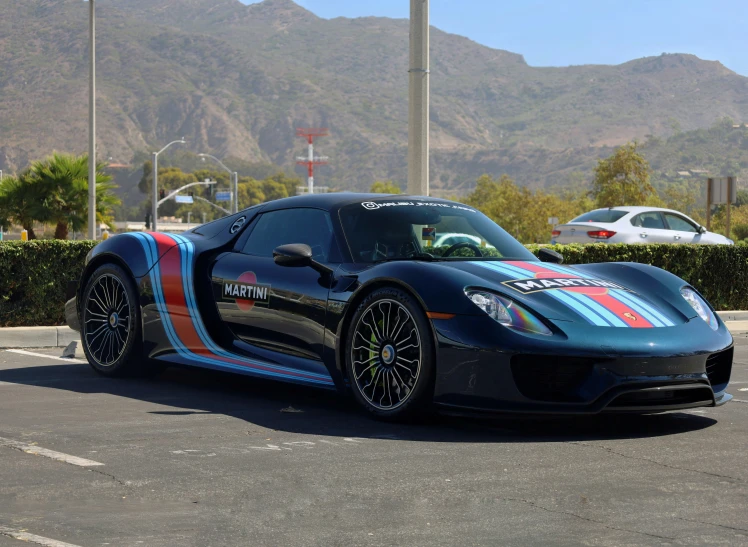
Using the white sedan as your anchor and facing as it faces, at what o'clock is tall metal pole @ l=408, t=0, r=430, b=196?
The tall metal pole is roughly at 5 o'clock from the white sedan.

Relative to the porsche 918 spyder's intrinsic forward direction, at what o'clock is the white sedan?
The white sedan is roughly at 8 o'clock from the porsche 918 spyder.

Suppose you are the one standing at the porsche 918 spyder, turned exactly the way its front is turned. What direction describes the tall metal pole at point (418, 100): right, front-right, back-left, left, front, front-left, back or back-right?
back-left

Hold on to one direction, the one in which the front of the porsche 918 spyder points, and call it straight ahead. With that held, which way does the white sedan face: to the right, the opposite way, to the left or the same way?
to the left

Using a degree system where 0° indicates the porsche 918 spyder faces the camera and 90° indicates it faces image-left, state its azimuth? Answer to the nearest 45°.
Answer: approximately 315°

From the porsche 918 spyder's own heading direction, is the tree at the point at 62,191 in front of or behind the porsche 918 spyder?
behind

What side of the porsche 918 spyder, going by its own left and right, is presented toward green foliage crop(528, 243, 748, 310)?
left

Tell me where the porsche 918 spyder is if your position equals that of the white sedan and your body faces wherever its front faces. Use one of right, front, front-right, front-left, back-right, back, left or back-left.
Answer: back-right

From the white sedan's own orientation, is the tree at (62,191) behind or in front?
behind

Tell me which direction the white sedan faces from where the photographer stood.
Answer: facing away from the viewer and to the right of the viewer
